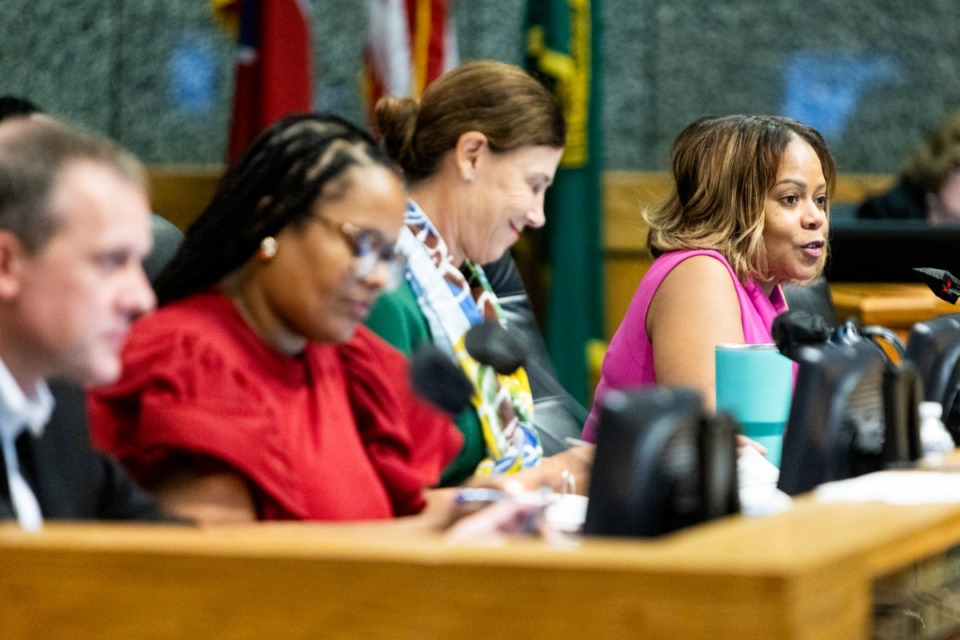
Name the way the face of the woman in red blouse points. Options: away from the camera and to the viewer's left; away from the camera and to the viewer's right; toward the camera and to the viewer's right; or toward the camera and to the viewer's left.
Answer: toward the camera and to the viewer's right

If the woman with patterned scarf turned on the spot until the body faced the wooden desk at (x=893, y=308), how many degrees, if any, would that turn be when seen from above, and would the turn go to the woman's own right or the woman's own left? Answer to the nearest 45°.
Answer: approximately 45° to the woman's own left

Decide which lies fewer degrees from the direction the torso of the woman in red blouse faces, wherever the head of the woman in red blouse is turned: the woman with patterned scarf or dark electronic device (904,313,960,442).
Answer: the dark electronic device

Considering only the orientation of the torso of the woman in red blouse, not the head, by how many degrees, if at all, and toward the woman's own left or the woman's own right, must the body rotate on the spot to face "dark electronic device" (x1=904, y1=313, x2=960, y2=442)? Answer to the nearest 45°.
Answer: approximately 45° to the woman's own left

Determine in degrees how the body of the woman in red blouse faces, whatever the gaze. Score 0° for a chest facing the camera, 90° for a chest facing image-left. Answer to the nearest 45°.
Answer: approximately 315°

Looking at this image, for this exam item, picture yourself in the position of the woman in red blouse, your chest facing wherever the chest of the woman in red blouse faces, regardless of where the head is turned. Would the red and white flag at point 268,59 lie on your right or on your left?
on your left

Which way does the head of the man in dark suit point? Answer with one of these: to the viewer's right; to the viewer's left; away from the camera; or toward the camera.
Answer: to the viewer's right

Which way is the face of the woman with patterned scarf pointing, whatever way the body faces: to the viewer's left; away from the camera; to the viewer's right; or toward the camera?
to the viewer's right

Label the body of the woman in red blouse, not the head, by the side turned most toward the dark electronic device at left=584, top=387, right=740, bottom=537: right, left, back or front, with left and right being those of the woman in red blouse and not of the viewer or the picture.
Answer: front

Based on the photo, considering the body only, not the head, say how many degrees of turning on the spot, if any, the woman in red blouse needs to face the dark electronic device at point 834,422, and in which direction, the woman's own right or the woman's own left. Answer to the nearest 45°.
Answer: approximately 90° to the woman's own left

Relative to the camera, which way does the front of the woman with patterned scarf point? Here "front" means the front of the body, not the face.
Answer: to the viewer's right

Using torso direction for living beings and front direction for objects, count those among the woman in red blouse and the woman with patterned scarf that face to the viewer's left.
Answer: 0

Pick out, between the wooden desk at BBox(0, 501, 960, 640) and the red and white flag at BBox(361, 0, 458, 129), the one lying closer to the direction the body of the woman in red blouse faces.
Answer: the wooden desk
